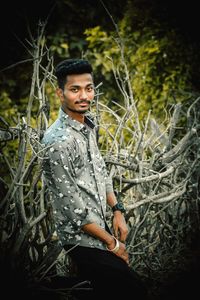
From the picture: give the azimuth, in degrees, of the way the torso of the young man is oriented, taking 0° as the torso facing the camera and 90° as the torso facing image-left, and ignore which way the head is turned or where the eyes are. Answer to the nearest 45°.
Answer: approximately 315°
